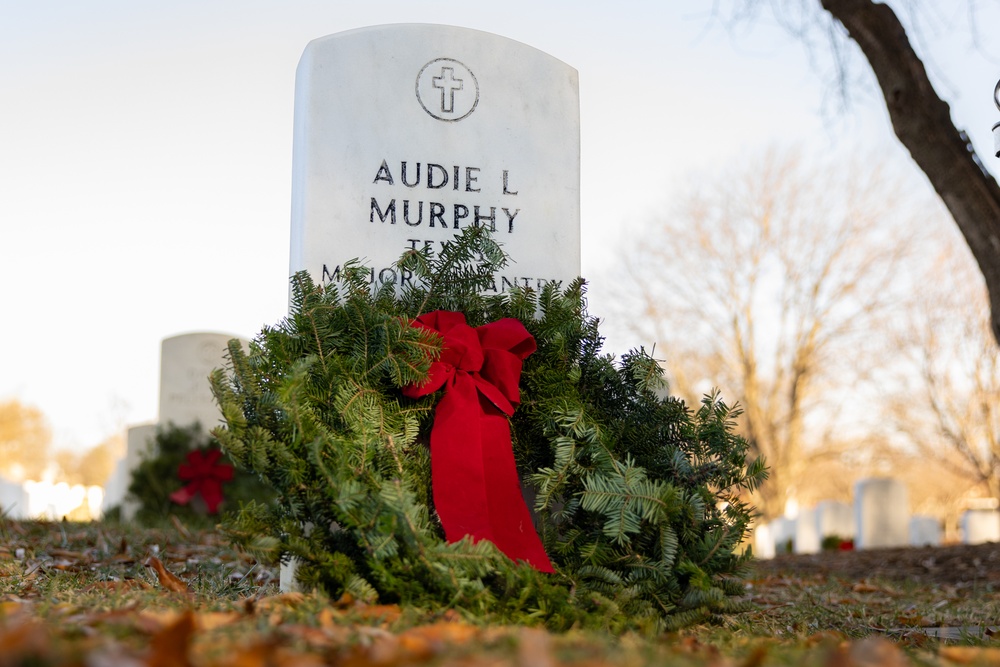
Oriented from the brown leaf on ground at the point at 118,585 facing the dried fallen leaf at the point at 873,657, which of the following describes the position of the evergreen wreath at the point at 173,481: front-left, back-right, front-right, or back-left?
back-left

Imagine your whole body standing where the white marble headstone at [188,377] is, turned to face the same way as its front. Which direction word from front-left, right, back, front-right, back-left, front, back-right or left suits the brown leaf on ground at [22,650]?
front

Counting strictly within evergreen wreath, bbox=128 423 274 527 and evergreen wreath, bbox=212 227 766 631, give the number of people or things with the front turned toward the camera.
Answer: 2

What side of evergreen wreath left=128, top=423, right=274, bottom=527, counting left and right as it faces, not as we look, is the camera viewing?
front

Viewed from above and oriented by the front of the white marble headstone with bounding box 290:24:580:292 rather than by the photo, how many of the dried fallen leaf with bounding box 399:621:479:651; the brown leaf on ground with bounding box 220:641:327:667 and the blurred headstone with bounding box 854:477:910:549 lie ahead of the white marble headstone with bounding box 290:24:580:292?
2

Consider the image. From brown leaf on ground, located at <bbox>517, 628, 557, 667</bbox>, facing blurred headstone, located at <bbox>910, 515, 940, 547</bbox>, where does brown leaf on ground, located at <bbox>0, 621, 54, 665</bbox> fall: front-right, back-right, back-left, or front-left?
back-left

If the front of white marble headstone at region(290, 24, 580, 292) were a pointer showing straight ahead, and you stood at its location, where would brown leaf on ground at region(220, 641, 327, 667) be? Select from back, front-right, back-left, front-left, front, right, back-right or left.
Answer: front

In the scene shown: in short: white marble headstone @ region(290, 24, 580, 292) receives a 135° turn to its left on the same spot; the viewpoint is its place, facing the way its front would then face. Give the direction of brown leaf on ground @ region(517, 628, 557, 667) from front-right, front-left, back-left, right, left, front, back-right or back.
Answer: back-right

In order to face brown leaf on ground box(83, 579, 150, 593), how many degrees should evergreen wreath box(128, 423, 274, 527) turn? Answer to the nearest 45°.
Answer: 0° — it already faces it

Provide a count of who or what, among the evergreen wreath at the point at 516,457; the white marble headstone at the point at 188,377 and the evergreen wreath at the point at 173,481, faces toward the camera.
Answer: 3

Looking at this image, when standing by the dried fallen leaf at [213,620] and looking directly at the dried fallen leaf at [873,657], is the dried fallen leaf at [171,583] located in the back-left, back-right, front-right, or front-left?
back-left

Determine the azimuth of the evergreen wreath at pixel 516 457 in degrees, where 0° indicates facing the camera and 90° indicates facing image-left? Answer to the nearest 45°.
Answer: approximately 0°

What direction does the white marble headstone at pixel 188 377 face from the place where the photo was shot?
facing the viewer

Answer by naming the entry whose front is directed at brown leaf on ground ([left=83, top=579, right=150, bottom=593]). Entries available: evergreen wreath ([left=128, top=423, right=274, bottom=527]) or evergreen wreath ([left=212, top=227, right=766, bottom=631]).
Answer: evergreen wreath ([left=128, top=423, right=274, bottom=527])

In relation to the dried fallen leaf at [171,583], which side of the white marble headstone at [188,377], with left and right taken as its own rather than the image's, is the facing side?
front
